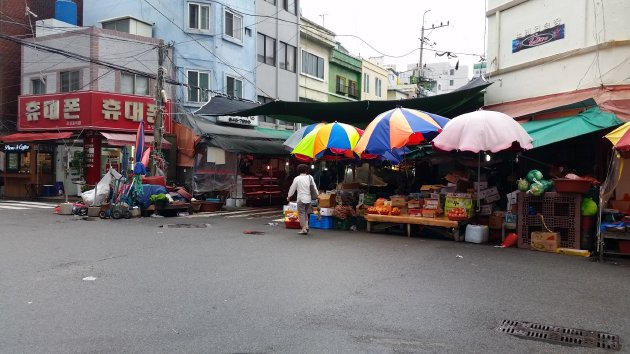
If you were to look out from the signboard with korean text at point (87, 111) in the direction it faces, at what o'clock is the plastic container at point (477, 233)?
The plastic container is roughly at 11 o'clock from the signboard with korean text.

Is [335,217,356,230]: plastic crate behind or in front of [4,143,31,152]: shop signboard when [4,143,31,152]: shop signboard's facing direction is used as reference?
in front

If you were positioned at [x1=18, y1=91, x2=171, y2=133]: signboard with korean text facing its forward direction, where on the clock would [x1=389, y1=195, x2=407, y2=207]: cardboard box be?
The cardboard box is roughly at 11 o'clock from the signboard with korean text.

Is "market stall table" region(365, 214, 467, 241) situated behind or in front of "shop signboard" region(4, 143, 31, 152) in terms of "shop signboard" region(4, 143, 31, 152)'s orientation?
in front

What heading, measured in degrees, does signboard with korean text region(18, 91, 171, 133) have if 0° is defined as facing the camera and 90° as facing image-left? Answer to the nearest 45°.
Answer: approximately 0°

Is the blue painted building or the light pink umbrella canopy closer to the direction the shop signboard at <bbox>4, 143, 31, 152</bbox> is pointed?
the light pink umbrella canopy

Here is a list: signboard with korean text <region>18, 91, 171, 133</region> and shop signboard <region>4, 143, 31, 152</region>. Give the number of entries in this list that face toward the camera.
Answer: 2

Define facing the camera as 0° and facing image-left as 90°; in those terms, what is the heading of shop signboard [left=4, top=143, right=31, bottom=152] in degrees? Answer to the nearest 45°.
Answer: approximately 0°

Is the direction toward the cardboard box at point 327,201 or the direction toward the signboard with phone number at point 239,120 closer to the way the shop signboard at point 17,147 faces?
the cardboard box
